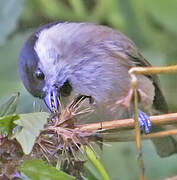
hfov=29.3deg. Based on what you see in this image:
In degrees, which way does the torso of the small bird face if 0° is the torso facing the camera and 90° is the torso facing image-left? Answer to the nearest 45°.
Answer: approximately 90°

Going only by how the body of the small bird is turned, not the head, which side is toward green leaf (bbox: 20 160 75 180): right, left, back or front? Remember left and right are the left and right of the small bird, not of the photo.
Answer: front

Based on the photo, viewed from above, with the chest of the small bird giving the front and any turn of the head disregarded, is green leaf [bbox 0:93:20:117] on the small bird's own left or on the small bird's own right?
on the small bird's own left
